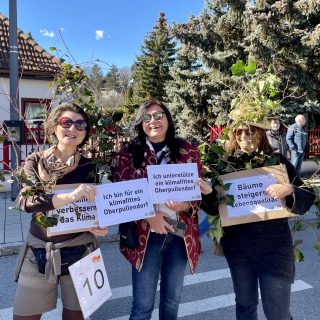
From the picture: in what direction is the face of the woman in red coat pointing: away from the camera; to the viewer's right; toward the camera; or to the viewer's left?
toward the camera

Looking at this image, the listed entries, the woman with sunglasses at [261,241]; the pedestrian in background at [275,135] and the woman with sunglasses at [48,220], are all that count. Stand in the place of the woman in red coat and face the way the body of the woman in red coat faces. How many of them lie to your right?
1

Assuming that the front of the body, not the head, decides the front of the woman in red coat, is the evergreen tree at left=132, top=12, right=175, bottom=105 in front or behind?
behind

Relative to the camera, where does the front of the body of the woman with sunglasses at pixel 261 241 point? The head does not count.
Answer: toward the camera

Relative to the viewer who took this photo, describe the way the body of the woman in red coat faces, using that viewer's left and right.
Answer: facing the viewer

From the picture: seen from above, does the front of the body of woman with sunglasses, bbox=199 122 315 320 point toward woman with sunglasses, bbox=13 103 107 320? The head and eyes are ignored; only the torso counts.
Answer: no

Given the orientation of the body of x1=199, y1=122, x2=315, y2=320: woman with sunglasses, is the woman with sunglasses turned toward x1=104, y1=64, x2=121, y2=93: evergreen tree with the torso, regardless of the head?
no

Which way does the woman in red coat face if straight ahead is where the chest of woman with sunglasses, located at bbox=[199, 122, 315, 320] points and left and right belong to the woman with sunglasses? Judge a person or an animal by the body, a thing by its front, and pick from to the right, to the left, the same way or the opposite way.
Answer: the same way

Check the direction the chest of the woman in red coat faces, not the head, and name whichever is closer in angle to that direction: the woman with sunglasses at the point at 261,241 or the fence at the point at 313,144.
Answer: the woman with sunglasses

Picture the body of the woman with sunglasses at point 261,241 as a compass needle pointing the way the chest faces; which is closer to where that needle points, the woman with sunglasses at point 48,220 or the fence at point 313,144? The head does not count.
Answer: the woman with sunglasses

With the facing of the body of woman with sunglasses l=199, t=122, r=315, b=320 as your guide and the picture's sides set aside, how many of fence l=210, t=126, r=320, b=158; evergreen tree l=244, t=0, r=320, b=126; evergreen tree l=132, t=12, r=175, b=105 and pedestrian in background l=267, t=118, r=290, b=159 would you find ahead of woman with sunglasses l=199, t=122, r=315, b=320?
0

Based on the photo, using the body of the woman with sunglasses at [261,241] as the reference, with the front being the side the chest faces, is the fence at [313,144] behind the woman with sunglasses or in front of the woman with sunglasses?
behind

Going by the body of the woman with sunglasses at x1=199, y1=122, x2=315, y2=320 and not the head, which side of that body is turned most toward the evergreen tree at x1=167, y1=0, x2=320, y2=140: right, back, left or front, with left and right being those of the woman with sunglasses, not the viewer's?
back

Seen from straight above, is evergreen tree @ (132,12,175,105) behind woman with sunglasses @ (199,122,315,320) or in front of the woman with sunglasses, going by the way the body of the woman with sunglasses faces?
behind

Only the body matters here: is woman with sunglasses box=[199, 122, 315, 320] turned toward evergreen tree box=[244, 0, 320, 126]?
no

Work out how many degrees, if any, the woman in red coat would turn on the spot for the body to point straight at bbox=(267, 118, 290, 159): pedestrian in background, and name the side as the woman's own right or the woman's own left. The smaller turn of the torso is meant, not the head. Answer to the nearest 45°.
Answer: approximately 135° to the woman's own left

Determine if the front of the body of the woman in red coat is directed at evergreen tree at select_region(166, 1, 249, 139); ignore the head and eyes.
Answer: no

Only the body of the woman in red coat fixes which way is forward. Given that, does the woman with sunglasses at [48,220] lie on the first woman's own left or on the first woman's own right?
on the first woman's own right
